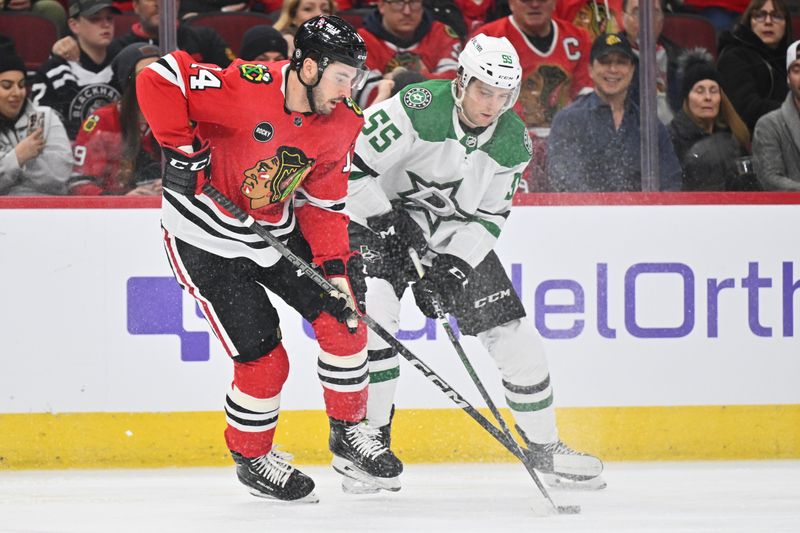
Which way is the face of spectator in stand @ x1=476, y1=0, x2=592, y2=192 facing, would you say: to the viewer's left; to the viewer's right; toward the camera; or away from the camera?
toward the camera

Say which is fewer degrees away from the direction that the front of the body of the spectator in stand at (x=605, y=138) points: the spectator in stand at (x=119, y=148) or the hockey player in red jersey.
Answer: the hockey player in red jersey

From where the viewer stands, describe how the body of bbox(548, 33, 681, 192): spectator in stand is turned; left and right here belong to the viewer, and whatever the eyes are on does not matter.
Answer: facing the viewer

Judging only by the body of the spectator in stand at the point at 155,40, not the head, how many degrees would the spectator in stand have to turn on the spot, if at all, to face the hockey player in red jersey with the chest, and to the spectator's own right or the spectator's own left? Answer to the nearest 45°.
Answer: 0° — they already face them

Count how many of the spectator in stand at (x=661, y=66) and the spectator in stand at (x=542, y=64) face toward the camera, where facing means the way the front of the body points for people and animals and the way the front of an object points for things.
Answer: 2

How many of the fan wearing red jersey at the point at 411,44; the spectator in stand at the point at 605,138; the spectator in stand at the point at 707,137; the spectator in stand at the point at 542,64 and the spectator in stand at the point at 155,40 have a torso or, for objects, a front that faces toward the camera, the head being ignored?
5

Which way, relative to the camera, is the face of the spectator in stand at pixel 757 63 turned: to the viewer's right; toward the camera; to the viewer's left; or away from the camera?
toward the camera

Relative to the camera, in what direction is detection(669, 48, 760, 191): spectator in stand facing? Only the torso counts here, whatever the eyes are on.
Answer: toward the camera

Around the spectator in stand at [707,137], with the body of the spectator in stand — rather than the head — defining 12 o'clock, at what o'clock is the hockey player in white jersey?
The hockey player in white jersey is roughly at 1 o'clock from the spectator in stand.

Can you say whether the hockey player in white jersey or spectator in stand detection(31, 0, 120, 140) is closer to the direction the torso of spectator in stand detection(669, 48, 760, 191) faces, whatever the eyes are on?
the hockey player in white jersey

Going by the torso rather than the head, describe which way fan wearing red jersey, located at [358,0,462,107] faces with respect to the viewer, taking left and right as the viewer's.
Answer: facing the viewer

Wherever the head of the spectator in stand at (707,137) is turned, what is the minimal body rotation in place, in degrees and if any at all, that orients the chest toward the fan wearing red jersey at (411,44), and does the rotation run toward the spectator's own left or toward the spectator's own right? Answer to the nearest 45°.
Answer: approximately 90° to the spectator's own right

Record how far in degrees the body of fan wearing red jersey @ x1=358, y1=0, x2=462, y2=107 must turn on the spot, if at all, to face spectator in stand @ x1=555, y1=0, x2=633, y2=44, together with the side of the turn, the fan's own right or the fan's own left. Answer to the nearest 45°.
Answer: approximately 90° to the fan's own left

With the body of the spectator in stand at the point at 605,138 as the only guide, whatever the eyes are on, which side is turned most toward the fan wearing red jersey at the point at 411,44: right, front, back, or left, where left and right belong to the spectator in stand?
right

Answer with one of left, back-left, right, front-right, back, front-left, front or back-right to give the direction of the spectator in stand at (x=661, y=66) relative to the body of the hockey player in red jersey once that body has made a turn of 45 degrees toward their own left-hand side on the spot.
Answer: front-left
